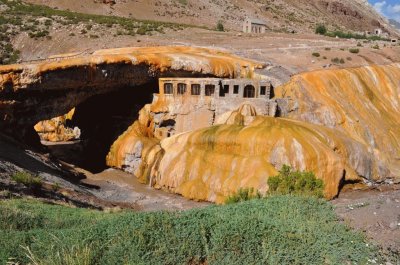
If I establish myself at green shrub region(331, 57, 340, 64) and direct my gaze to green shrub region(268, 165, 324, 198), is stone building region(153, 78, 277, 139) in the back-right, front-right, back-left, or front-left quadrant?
front-right

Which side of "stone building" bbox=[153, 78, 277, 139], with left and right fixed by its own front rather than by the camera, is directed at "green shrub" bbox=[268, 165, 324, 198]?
front

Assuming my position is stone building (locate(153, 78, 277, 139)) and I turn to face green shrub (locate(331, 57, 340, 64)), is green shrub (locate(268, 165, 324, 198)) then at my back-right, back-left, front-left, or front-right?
back-right

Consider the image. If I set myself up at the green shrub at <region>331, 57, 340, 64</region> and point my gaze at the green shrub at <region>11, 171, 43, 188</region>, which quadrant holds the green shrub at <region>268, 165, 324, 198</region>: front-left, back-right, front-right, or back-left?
front-left

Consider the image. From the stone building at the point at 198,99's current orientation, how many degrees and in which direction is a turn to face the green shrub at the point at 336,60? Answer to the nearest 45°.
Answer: approximately 135° to its left

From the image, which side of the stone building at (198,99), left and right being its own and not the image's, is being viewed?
front

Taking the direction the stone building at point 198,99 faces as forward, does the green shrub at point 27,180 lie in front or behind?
in front

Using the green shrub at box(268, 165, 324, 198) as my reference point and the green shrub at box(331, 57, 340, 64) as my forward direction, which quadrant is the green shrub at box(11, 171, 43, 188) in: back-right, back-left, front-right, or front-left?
back-left

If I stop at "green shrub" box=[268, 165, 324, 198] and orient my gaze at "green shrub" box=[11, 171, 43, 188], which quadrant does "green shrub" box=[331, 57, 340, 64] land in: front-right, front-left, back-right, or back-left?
back-right
